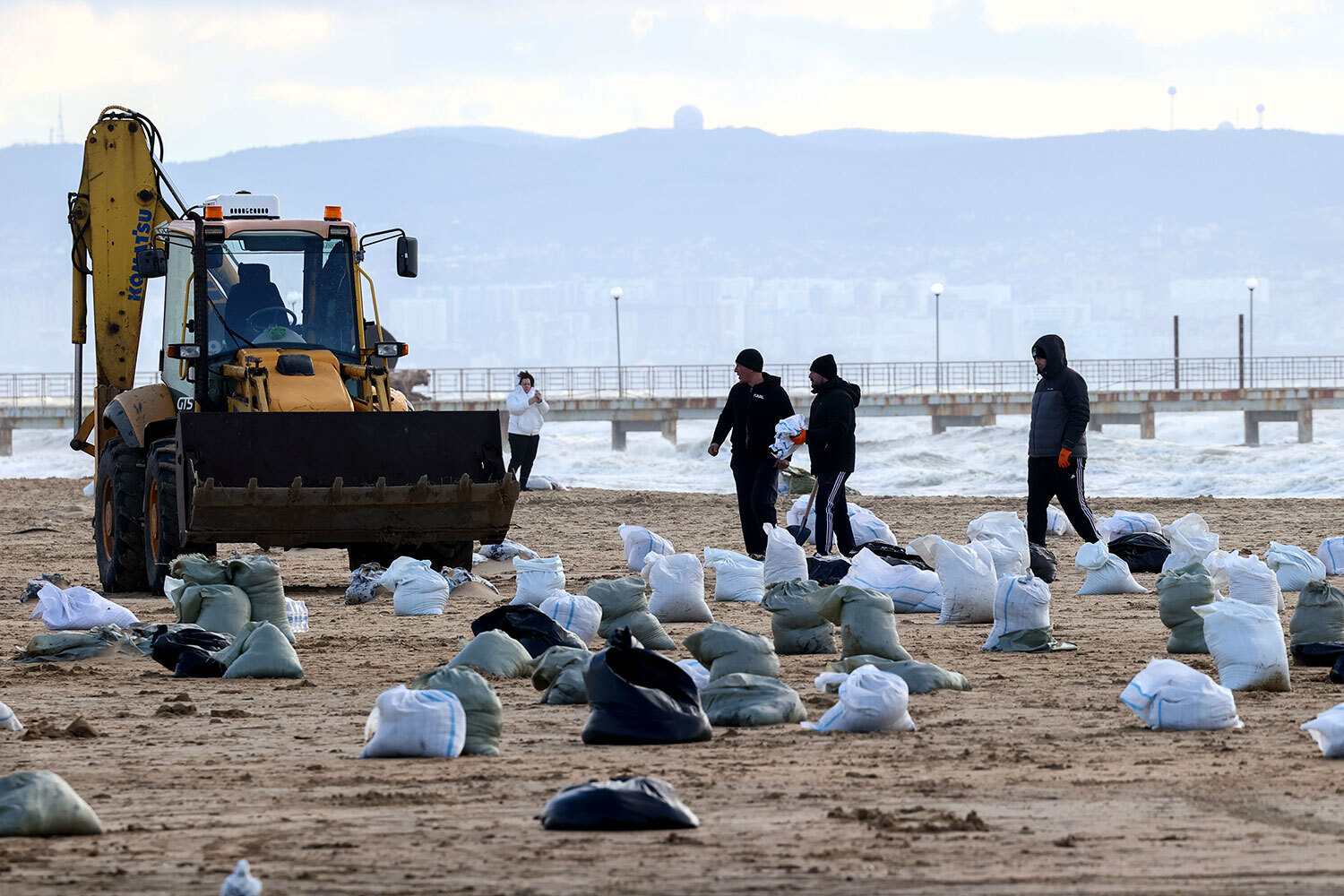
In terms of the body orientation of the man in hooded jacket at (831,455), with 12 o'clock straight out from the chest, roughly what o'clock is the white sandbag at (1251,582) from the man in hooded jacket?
The white sandbag is roughly at 8 o'clock from the man in hooded jacket.

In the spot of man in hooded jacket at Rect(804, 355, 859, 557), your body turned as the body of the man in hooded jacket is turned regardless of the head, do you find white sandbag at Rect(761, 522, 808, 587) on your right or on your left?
on your left

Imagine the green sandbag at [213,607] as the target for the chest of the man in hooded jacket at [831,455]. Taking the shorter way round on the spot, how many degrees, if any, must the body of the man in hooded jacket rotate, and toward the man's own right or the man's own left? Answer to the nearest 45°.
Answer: approximately 45° to the man's own left

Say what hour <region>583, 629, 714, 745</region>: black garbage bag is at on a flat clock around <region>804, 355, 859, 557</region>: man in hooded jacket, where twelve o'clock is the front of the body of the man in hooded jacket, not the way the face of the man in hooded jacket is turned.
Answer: The black garbage bag is roughly at 9 o'clock from the man in hooded jacket.

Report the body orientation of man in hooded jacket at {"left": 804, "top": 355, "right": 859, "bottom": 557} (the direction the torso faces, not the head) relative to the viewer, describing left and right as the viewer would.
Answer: facing to the left of the viewer

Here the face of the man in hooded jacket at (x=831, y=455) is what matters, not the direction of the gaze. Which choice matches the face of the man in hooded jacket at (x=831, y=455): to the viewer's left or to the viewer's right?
to the viewer's left

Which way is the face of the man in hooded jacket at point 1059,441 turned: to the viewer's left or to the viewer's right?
to the viewer's left

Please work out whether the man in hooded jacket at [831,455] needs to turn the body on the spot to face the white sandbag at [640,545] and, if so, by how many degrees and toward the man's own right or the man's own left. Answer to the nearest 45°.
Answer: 0° — they already face it

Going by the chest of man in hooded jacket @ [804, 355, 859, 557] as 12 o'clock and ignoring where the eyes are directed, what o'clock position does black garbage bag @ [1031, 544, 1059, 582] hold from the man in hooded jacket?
The black garbage bag is roughly at 7 o'clock from the man in hooded jacket.

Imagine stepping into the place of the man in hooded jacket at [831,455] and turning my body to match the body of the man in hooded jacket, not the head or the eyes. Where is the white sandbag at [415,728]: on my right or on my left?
on my left

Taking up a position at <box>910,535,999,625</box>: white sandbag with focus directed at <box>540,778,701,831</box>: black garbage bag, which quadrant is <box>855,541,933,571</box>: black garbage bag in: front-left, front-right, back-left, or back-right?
back-right

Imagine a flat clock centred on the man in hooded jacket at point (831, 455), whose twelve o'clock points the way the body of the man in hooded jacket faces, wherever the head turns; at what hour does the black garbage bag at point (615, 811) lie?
The black garbage bag is roughly at 9 o'clock from the man in hooded jacket.
